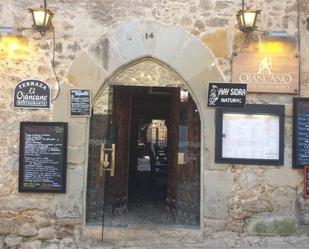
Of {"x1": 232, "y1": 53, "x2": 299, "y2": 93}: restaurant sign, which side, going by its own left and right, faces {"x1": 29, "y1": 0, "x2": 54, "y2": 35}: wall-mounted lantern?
right

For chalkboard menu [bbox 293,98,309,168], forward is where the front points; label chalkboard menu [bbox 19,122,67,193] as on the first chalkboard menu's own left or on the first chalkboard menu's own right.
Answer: on the first chalkboard menu's own right

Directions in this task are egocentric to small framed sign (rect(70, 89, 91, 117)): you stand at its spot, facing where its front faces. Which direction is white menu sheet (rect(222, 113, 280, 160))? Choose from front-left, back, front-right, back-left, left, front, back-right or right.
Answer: left

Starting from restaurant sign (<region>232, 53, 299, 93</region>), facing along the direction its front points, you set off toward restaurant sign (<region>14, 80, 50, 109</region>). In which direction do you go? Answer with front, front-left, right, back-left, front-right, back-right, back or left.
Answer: right

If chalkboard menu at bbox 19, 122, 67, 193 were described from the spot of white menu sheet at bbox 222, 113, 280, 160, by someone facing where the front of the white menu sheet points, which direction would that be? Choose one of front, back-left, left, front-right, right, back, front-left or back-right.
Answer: right

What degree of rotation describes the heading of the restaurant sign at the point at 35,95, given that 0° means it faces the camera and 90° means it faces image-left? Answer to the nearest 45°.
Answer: approximately 0°

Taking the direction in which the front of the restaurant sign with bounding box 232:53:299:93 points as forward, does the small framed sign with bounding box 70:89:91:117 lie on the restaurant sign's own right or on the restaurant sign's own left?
on the restaurant sign's own right

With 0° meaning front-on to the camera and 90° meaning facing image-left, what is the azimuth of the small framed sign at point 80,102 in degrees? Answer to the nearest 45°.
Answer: approximately 0°
